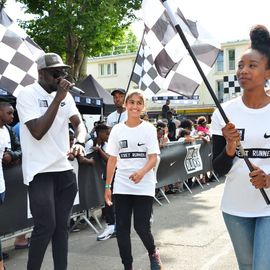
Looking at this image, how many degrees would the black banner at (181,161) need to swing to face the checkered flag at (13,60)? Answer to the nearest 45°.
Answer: approximately 90° to its right

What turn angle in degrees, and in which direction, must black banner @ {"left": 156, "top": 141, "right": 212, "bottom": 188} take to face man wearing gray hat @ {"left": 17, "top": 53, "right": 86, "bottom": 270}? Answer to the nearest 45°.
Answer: approximately 45° to its right

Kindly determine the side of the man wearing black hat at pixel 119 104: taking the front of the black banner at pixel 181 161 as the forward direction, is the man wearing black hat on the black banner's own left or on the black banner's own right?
on the black banner's own right

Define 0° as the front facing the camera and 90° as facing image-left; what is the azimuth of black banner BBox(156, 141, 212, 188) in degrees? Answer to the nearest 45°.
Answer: approximately 315°

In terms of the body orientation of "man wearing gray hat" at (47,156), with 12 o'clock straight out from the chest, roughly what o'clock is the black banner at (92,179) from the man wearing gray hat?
The black banner is roughly at 8 o'clock from the man wearing gray hat.

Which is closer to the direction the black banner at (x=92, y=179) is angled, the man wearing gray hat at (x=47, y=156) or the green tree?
the man wearing gray hat

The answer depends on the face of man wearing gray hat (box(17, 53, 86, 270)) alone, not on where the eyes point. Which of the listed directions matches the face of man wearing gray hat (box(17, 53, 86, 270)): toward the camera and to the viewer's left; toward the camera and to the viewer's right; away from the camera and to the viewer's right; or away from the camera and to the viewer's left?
toward the camera and to the viewer's right

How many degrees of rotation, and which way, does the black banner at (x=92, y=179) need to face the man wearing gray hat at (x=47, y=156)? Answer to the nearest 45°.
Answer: approximately 45° to its right

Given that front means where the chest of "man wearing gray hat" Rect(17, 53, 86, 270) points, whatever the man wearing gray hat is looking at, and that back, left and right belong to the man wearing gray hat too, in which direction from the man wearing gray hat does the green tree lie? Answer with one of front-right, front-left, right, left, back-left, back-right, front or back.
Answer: back-left

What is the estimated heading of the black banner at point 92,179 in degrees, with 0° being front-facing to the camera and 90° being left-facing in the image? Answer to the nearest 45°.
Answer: approximately 315°
